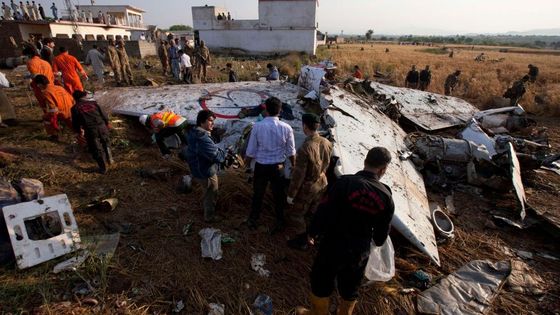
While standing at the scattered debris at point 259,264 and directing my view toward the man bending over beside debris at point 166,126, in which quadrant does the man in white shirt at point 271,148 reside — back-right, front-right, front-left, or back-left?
front-right

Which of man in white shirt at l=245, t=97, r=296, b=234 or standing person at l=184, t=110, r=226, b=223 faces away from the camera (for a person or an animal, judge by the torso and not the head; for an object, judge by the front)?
the man in white shirt

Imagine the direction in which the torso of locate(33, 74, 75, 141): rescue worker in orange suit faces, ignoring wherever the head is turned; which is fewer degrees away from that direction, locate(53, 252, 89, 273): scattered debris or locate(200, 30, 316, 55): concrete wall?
the concrete wall

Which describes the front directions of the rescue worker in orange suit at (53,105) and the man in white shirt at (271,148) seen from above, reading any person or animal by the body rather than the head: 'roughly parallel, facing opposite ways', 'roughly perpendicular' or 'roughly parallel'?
roughly perpendicular

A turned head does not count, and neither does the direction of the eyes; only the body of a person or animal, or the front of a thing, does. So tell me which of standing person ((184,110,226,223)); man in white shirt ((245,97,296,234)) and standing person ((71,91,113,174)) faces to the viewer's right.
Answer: standing person ((184,110,226,223))

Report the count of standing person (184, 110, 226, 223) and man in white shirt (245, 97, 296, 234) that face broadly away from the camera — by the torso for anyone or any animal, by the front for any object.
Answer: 1

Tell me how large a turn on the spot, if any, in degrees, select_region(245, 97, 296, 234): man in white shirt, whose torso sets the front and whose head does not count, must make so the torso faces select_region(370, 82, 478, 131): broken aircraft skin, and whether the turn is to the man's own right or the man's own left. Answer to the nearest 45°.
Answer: approximately 45° to the man's own right

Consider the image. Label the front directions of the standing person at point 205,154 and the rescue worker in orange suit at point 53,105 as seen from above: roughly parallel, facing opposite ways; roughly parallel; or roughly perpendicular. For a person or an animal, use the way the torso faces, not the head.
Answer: roughly parallel, facing opposite ways

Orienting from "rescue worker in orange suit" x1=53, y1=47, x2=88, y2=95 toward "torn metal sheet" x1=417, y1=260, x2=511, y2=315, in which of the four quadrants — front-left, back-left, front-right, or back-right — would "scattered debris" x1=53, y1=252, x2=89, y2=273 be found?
front-right

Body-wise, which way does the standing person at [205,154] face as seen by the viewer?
to the viewer's right

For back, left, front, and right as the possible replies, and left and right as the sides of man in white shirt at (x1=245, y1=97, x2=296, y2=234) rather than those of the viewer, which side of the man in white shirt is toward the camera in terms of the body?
back
